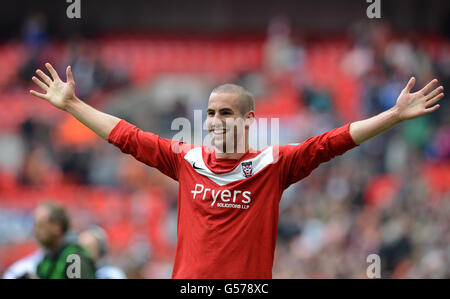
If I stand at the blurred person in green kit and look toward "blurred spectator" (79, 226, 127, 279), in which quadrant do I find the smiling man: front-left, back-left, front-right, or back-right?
back-right

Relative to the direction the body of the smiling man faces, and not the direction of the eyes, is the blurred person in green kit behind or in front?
behind

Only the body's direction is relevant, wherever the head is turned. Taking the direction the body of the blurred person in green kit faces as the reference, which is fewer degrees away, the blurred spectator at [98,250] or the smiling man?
the smiling man

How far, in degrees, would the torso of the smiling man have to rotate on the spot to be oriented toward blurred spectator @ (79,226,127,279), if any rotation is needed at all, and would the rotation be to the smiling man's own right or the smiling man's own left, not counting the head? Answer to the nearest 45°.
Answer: approximately 135° to the smiling man's own right

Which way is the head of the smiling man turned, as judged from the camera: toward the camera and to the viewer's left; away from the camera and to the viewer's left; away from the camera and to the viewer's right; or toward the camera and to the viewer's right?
toward the camera and to the viewer's left

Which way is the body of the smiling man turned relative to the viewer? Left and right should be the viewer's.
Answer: facing the viewer

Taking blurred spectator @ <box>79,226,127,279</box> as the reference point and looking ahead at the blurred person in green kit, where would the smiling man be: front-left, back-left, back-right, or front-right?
front-left

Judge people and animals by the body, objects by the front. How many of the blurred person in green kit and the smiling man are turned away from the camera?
0
